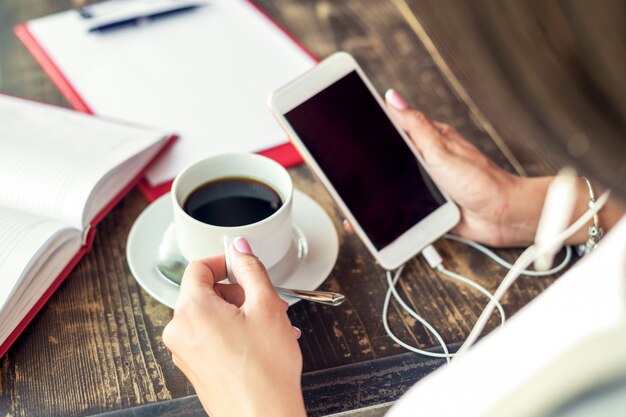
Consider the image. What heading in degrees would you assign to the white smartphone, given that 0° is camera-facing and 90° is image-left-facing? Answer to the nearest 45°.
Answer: approximately 0°
